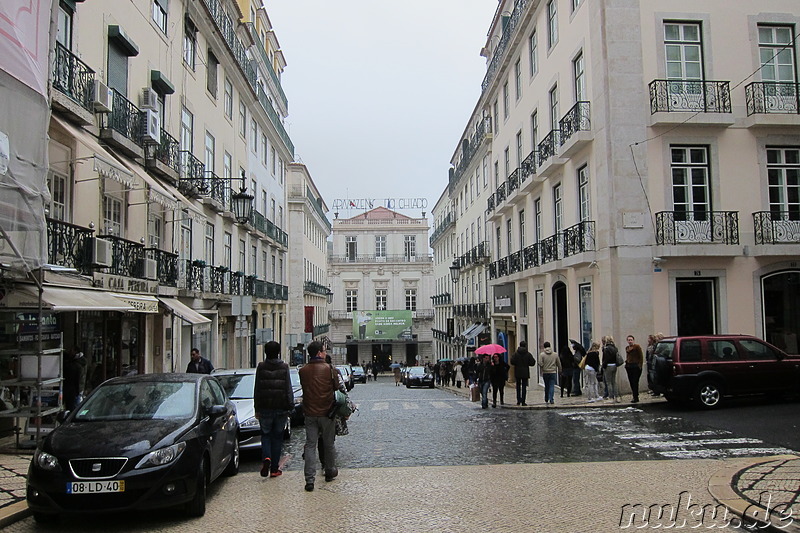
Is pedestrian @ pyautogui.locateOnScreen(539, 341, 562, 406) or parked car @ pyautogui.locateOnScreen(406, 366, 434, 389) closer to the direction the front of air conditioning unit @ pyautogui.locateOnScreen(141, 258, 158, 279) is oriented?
the pedestrian

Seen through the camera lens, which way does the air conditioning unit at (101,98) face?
facing the viewer and to the right of the viewer

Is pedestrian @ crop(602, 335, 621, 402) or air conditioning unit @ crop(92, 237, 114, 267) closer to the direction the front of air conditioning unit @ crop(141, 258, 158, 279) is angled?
the pedestrian

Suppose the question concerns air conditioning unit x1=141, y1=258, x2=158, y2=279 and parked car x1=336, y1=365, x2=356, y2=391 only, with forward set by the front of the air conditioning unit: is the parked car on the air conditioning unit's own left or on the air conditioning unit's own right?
on the air conditioning unit's own left

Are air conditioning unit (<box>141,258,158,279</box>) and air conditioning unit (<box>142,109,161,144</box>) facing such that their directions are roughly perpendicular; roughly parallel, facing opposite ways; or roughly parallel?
roughly parallel

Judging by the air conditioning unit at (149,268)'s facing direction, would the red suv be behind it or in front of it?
in front

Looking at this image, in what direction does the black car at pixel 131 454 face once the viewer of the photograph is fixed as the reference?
facing the viewer and to the left of the viewer

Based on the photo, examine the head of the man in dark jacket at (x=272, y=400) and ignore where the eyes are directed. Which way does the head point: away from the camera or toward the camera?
away from the camera

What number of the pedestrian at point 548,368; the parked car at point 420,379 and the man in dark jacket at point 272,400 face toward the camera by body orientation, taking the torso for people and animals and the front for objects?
1

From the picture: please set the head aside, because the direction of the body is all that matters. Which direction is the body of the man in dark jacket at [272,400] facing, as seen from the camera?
away from the camera

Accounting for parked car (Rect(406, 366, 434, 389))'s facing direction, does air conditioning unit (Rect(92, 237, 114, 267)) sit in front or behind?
in front
